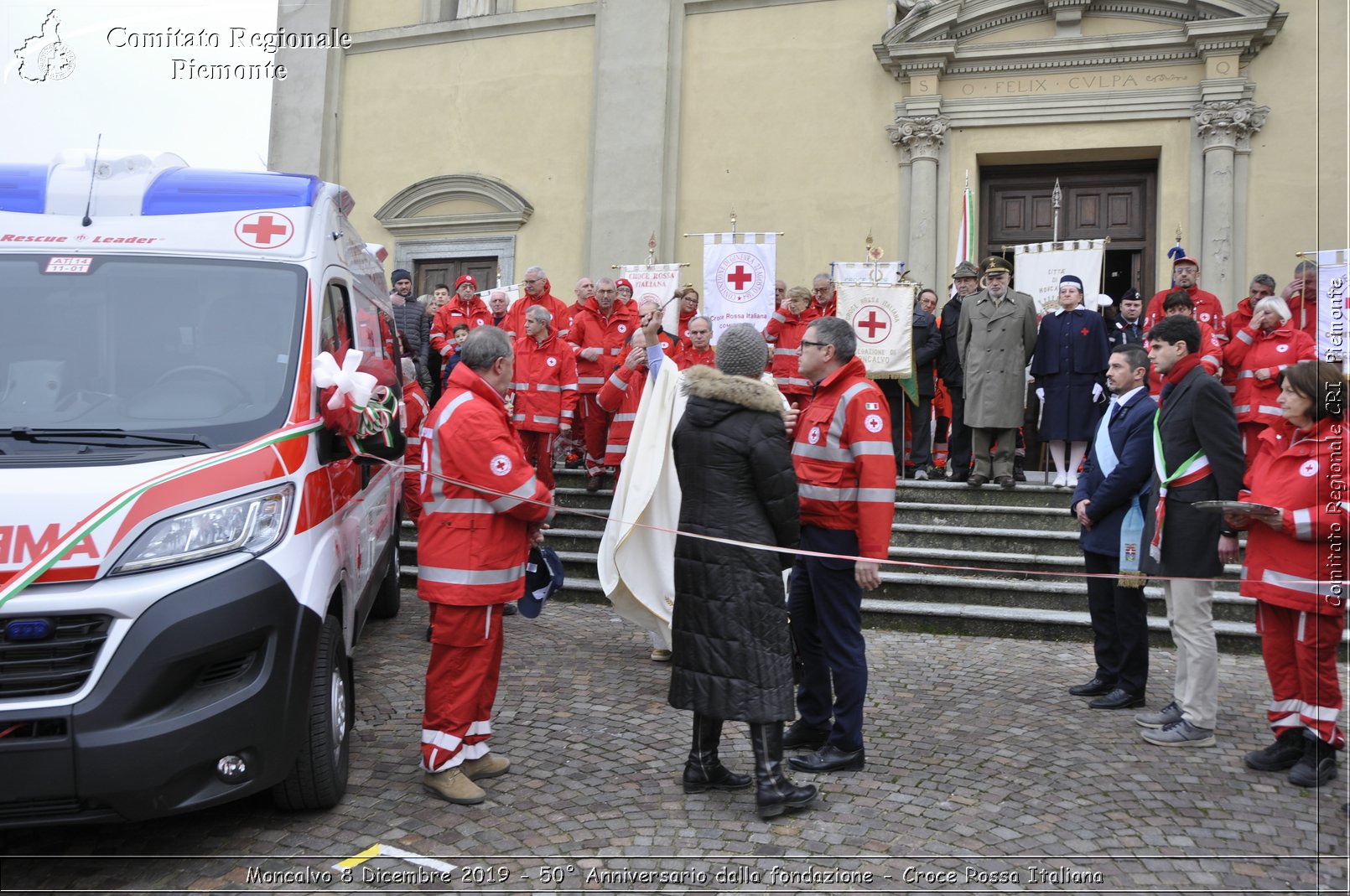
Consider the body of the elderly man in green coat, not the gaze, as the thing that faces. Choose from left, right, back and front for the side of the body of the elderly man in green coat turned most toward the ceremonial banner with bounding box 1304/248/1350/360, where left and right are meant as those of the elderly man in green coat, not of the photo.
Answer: left

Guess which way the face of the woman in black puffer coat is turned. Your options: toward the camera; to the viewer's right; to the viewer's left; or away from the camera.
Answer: away from the camera

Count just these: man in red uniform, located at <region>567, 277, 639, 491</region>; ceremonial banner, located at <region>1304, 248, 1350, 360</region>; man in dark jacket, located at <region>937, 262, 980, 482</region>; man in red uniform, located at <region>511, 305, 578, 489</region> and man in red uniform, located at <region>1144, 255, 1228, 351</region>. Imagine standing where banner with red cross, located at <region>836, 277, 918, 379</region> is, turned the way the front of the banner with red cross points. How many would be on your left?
3

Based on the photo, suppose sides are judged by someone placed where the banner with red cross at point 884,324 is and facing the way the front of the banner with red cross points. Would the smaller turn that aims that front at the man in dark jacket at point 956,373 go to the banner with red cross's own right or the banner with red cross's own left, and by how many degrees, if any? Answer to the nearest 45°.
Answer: approximately 90° to the banner with red cross's own left

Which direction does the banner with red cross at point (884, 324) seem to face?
toward the camera

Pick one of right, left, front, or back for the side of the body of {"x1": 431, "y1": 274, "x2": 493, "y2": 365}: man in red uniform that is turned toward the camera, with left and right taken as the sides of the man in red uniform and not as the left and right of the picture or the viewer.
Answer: front

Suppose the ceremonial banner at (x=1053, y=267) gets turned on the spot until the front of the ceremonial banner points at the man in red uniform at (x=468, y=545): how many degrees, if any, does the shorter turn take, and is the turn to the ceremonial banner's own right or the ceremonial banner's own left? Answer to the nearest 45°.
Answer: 0° — it already faces them

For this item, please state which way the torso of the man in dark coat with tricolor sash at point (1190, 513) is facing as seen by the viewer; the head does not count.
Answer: to the viewer's left

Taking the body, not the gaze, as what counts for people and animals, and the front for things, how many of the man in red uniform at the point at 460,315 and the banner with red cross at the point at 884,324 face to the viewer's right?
0

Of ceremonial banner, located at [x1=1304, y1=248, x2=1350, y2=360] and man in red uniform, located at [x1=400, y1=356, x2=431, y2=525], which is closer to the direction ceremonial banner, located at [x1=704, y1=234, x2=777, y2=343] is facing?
the man in red uniform

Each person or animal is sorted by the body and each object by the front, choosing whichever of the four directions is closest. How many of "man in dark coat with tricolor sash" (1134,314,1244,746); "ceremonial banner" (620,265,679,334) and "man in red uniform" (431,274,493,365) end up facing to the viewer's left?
1

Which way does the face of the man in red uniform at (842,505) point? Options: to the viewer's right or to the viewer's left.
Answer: to the viewer's left

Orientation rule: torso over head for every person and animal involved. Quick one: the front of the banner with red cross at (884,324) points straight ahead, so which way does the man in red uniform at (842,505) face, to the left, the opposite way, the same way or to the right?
to the right

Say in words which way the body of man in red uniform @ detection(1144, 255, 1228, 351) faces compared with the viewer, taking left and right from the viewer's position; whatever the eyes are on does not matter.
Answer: facing the viewer
